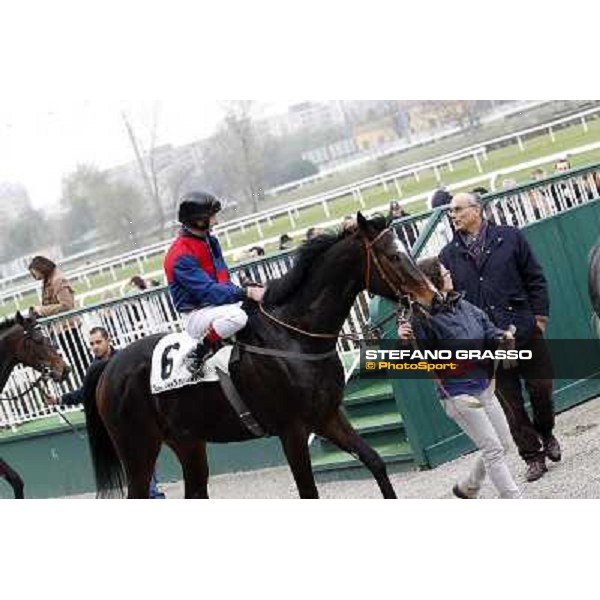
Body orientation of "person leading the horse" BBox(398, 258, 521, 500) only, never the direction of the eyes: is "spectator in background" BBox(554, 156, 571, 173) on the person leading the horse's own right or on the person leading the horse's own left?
on the person leading the horse's own left

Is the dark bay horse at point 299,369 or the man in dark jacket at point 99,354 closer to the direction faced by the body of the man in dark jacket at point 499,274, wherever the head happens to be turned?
the dark bay horse

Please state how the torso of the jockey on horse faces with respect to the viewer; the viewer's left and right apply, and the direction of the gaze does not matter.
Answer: facing to the right of the viewer

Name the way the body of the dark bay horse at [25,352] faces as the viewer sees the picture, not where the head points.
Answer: to the viewer's right

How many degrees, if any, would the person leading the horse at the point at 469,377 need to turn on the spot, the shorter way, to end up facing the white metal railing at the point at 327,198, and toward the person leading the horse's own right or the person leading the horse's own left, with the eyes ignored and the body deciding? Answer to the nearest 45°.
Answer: approximately 135° to the person leading the horse's own left

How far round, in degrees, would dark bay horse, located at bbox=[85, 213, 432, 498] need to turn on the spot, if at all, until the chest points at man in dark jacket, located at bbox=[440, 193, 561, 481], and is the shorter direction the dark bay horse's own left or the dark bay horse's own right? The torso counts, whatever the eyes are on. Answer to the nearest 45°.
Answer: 0° — it already faces them

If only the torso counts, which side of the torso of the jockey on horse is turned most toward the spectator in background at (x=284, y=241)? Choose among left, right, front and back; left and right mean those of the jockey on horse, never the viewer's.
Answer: left

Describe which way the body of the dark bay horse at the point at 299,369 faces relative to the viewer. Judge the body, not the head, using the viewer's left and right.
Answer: facing to the right of the viewer

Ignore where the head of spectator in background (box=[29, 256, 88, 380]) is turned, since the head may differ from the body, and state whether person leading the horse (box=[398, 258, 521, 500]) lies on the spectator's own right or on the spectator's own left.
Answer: on the spectator's own left
